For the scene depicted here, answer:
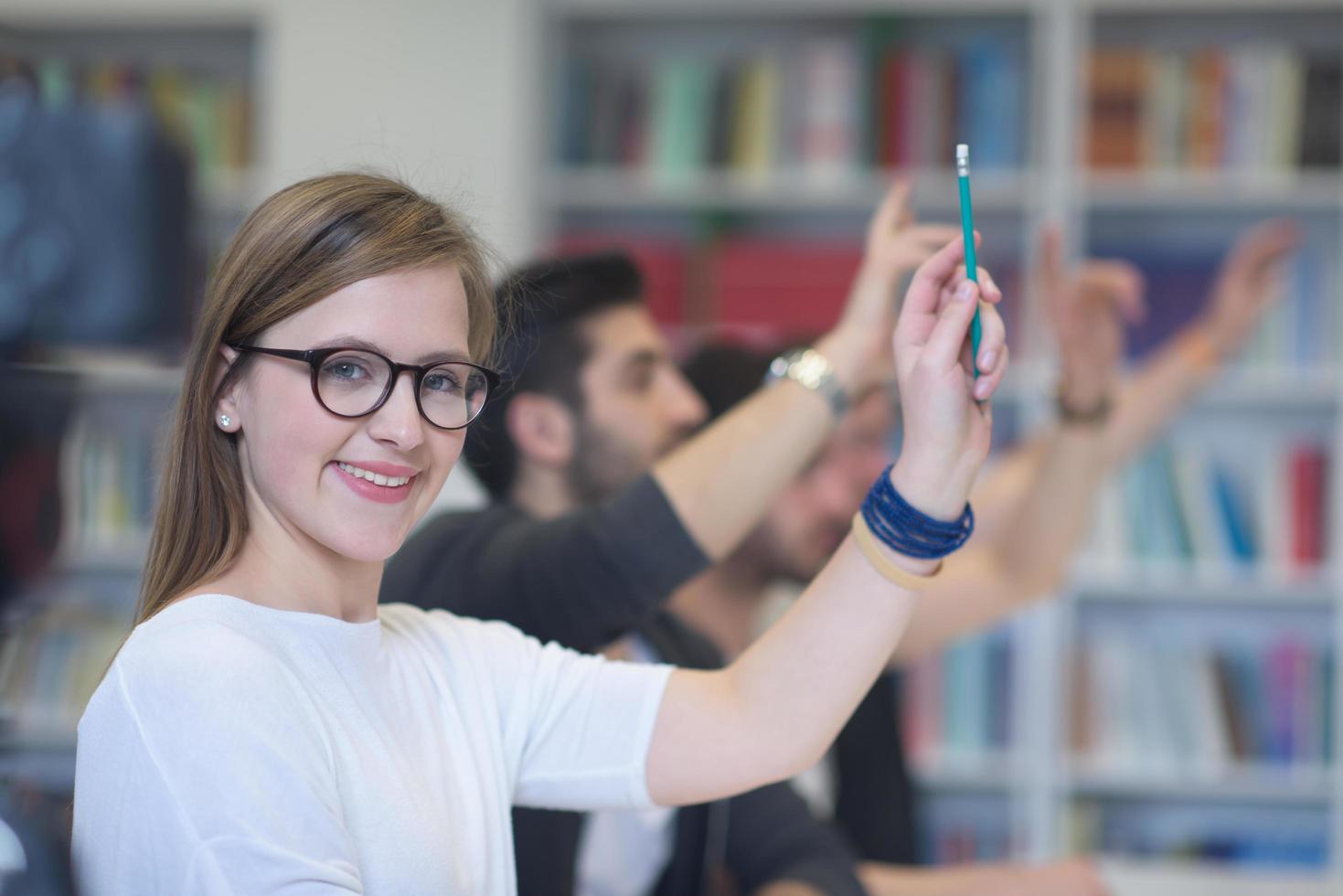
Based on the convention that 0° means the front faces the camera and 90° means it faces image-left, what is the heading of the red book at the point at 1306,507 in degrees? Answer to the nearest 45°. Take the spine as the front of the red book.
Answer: approximately 0°

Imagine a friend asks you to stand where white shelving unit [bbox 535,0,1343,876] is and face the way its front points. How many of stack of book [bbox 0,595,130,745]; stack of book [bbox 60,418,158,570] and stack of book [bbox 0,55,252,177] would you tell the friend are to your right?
3

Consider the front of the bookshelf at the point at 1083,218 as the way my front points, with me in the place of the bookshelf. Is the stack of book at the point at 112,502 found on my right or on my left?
on my right

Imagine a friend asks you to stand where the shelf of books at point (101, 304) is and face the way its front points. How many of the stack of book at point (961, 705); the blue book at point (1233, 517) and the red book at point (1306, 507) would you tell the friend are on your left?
3

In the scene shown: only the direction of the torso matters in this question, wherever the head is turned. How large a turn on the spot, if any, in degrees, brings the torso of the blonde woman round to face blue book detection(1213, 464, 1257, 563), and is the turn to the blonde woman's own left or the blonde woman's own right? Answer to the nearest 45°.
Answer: approximately 90° to the blonde woman's own left

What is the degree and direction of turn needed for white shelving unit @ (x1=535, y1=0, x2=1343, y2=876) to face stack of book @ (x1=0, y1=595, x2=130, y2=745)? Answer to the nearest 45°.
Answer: approximately 90° to its right

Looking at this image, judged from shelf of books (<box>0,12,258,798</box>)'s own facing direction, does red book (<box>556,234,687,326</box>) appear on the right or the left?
on its left

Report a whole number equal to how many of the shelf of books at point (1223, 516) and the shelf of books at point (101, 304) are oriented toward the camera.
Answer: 2

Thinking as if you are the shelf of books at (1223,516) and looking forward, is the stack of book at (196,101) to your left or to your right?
on your right

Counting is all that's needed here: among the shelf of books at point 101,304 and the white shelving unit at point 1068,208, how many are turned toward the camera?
2
